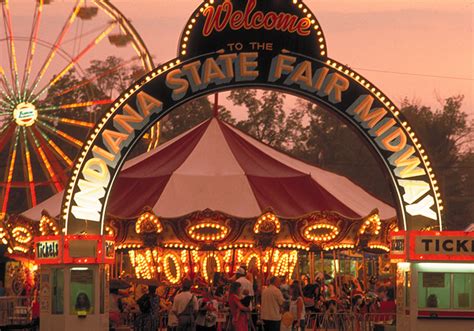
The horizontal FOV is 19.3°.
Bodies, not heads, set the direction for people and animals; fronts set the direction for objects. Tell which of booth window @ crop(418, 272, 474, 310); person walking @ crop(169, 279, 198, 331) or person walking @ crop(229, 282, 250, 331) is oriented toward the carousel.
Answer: person walking @ crop(169, 279, 198, 331)

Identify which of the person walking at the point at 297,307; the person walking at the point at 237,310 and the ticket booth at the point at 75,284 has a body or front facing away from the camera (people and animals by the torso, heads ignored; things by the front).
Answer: the person walking at the point at 297,307

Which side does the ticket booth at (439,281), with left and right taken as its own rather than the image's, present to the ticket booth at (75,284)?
right

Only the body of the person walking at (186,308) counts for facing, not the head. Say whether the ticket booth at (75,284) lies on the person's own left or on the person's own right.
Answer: on the person's own left

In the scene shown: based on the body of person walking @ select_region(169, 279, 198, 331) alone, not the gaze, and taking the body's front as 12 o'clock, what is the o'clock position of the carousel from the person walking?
The carousel is roughly at 12 o'clock from the person walking.

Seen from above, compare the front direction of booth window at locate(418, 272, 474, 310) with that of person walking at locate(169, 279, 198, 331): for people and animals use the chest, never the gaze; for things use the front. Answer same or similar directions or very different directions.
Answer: very different directions
